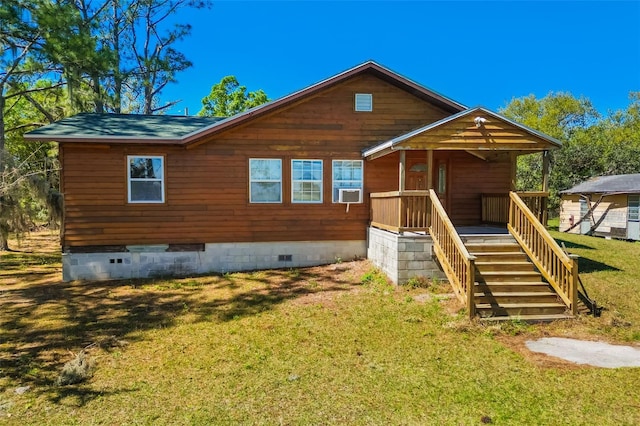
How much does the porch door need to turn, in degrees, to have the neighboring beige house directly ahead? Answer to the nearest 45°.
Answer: approximately 135° to its left

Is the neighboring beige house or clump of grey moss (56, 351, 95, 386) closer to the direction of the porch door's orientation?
the clump of grey moss

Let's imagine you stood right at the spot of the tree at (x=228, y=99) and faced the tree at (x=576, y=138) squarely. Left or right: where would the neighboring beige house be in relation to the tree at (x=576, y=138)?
right

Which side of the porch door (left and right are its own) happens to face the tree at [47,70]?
right

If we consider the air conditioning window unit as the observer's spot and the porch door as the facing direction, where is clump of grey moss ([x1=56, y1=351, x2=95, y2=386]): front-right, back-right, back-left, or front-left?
back-right

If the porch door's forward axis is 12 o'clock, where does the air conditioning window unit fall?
The air conditioning window unit is roughly at 2 o'clock from the porch door.

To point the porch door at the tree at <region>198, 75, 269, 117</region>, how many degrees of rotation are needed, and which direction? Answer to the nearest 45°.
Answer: approximately 135° to its right

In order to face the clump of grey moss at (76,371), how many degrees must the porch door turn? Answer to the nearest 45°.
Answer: approximately 45° to its right

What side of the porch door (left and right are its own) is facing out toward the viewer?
front

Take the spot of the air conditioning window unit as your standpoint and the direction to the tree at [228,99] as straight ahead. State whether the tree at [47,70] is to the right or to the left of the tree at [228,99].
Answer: left

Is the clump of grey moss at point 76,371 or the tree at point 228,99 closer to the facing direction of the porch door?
the clump of grey moss

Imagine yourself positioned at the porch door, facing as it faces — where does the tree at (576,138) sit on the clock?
The tree is roughly at 7 o'clock from the porch door.
